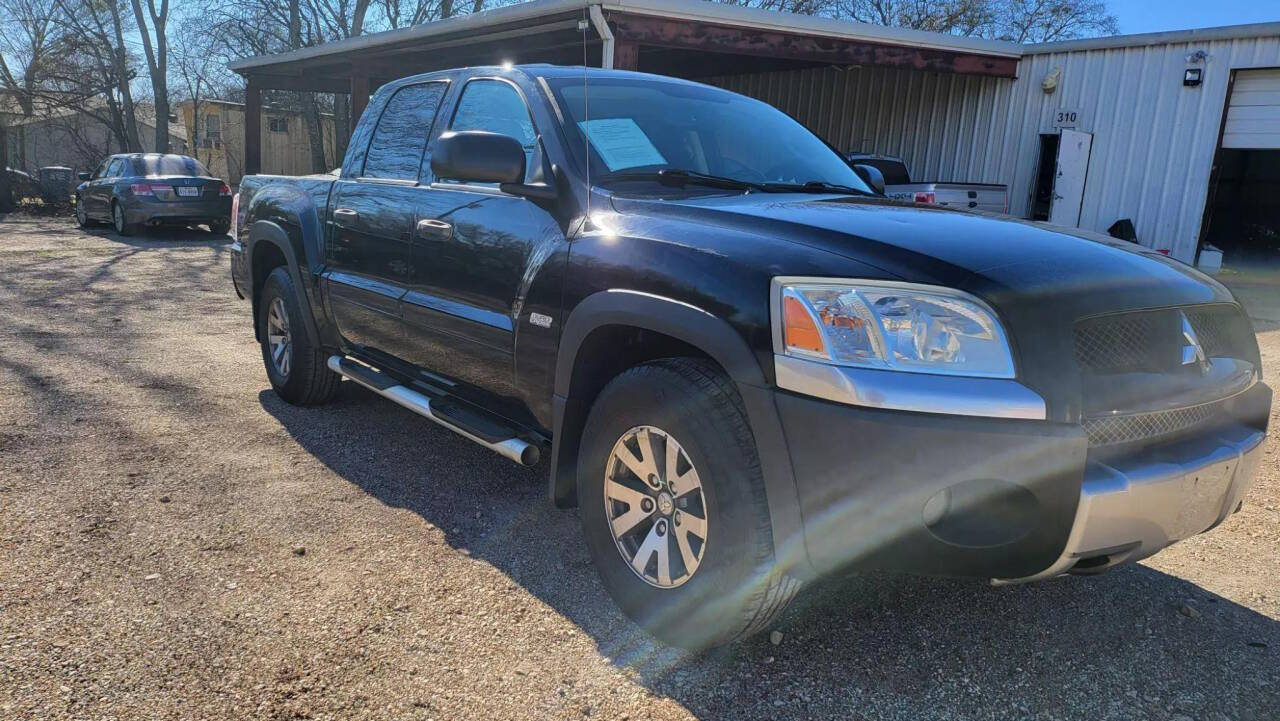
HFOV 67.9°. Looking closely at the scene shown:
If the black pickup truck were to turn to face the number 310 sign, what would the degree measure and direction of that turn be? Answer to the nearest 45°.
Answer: approximately 135° to its left

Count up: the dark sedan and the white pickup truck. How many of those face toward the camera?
0

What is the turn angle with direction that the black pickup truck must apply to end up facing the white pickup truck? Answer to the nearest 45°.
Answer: approximately 135° to its left

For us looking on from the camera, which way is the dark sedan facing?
facing away from the viewer and to the left of the viewer

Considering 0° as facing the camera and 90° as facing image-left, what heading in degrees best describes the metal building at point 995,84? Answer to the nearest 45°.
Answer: approximately 45°

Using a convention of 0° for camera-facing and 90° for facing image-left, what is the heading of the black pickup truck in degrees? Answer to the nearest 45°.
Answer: approximately 315°

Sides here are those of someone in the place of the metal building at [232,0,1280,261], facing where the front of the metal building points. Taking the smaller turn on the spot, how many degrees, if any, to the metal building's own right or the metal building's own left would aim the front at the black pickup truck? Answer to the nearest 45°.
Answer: approximately 45° to the metal building's own left

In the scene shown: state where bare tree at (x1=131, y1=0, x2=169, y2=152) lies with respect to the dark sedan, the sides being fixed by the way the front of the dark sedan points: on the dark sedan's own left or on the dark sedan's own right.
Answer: on the dark sedan's own right

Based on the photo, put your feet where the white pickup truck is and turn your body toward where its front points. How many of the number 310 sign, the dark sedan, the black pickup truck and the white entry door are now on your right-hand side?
2

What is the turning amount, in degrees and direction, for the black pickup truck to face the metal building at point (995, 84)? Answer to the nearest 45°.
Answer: approximately 135° to its left

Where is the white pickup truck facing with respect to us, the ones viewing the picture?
facing away from the viewer and to the left of the viewer

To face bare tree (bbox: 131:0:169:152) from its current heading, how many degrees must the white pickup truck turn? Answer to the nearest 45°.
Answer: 0° — it already faces it

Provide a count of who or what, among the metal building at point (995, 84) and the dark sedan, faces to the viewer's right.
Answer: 0
